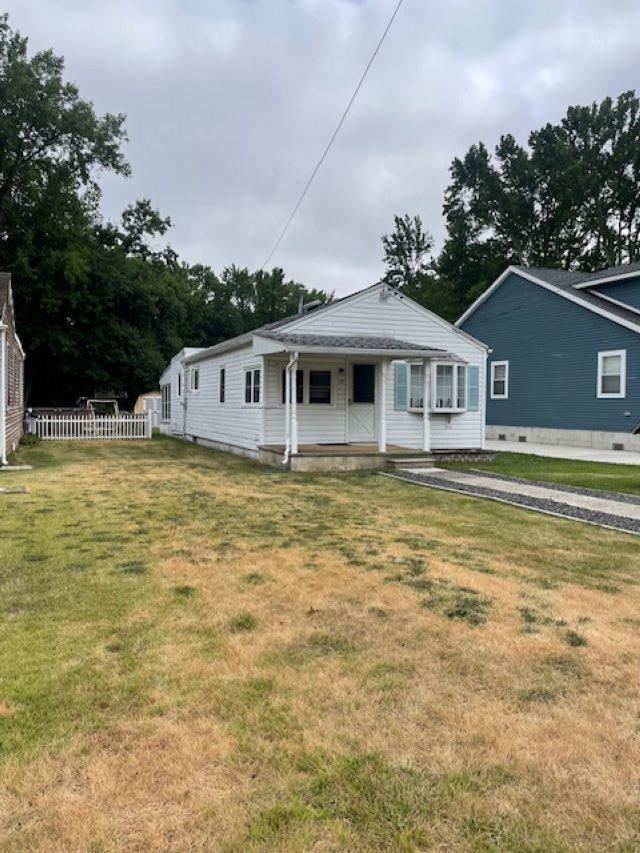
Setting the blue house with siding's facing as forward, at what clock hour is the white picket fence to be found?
The white picket fence is roughly at 4 o'clock from the blue house with siding.

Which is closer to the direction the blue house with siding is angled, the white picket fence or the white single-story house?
the white single-story house

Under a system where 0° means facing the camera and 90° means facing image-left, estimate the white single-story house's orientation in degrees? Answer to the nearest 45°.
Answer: approximately 315°

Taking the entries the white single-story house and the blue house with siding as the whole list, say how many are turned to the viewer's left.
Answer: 0

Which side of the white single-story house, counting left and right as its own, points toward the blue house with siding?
left

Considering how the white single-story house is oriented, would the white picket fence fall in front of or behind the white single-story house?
behind

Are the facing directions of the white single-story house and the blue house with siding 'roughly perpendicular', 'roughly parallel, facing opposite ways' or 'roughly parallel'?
roughly parallel

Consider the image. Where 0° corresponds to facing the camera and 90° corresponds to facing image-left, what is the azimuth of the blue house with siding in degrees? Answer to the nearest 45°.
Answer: approximately 315°

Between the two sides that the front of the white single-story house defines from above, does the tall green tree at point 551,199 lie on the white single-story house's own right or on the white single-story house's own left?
on the white single-story house's own left
